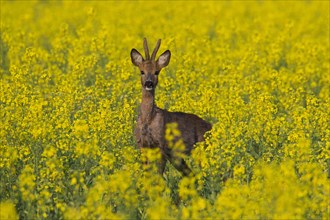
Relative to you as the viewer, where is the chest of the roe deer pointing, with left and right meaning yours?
facing the viewer and to the left of the viewer
